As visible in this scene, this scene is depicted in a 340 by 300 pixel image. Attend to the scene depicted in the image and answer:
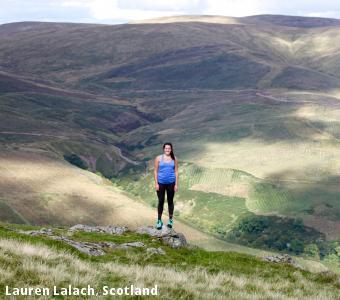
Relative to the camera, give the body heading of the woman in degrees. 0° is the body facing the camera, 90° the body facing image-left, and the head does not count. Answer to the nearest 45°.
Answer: approximately 0°

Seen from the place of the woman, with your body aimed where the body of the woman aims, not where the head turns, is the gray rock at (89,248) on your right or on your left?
on your right
